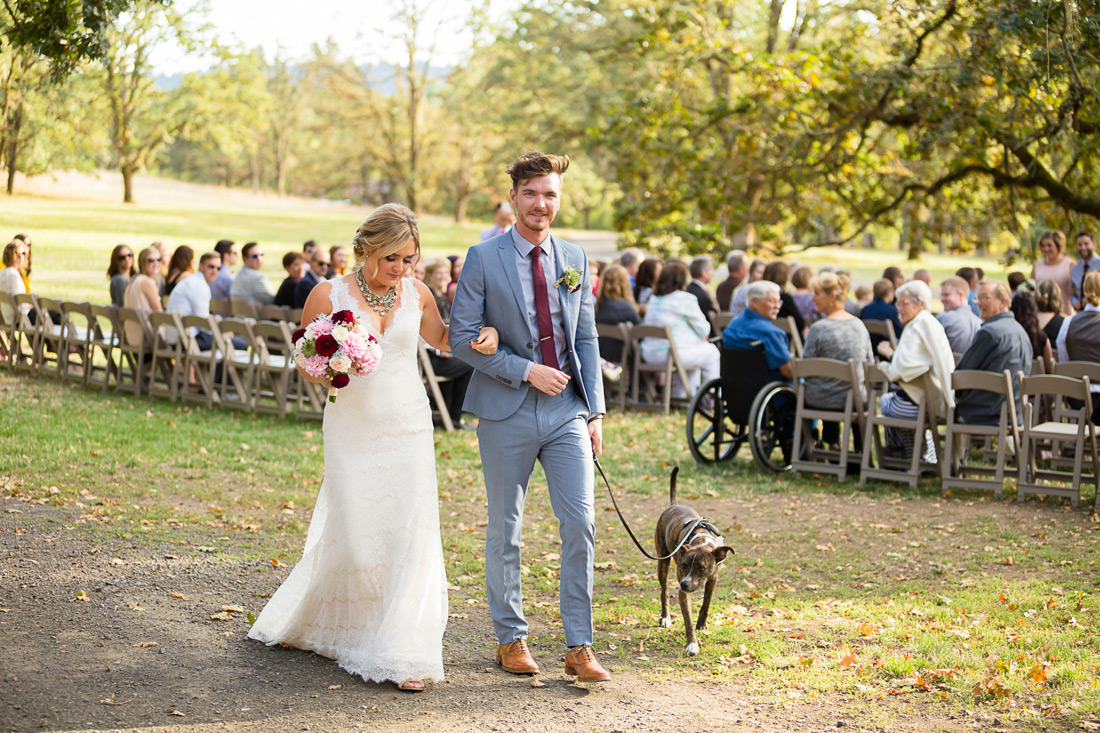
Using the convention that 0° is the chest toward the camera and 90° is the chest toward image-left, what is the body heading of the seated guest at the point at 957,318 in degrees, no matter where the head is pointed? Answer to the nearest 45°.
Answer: approximately 135°

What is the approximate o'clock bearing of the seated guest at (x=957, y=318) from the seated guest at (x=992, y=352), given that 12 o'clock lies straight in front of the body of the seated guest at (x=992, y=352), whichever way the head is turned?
the seated guest at (x=957, y=318) is roughly at 1 o'clock from the seated guest at (x=992, y=352).

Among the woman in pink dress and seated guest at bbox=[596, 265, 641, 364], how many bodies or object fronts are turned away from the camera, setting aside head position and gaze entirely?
1

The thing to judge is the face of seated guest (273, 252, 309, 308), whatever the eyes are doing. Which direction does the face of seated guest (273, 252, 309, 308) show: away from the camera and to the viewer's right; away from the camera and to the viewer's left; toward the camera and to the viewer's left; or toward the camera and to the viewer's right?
toward the camera and to the viewer's right

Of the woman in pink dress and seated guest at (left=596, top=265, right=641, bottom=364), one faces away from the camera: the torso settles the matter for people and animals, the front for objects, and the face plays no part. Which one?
the seated guest

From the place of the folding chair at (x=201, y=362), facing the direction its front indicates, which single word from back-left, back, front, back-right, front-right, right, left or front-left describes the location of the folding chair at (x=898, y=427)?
right

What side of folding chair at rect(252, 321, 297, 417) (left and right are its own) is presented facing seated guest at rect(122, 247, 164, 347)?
left

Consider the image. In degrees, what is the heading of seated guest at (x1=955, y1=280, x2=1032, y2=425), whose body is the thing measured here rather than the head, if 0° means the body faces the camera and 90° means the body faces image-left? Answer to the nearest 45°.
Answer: approximately 135°

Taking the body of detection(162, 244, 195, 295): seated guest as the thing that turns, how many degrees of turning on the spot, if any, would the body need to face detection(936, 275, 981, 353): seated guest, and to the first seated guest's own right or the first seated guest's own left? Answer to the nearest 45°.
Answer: approximately 90° to the first seated guest's own right

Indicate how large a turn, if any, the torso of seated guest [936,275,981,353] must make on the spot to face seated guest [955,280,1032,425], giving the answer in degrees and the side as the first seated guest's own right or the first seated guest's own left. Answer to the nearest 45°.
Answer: approximately 135° to the first seated guest's own left

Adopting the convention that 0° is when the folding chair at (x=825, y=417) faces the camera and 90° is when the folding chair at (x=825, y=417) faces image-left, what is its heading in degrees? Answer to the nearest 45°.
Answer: approximately 225°
